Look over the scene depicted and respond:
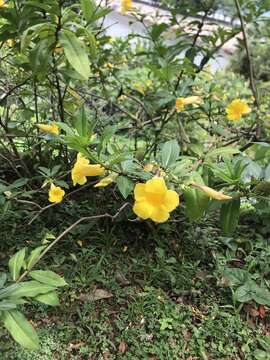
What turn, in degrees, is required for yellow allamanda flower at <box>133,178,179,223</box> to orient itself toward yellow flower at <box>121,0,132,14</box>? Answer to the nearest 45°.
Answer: approximately 180°

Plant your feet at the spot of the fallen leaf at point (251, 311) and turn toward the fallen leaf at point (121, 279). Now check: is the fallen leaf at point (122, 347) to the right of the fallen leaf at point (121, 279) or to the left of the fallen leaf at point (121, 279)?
left

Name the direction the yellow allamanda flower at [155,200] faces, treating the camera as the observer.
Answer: facing the viewer

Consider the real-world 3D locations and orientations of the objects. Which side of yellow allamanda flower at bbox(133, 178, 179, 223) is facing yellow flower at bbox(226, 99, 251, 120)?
back

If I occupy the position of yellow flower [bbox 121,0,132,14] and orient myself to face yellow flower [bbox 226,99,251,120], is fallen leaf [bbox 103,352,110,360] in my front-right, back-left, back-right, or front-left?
front-right
